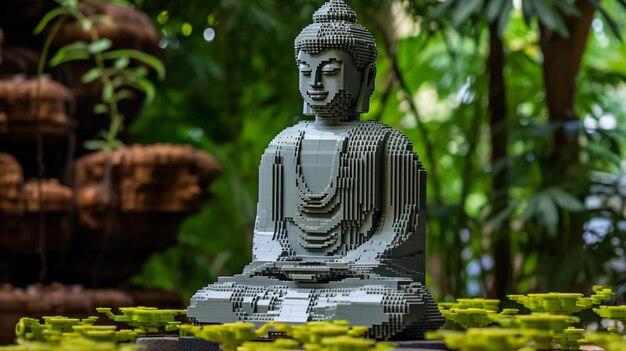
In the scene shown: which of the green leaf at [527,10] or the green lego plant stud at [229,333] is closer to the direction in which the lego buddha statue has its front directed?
the green lego plant stud

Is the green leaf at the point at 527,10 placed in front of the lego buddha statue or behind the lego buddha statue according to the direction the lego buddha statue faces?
behind

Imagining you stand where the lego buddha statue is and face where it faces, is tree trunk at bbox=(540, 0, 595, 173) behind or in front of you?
behind

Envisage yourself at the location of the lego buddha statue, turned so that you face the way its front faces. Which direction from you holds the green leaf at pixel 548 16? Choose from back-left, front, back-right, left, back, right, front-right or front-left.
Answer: back

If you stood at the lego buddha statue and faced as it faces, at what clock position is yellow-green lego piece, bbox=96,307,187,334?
The yellow-green lego piece is roughly at 1 o'clock from the lego buddha statue.

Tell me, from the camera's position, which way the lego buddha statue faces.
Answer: facing the viewer and to the left of the viewer

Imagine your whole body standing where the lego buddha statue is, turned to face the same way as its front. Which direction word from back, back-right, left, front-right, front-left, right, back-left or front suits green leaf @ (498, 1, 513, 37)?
back

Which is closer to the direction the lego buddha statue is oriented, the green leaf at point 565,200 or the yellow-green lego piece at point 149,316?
the yellow-green lego piece

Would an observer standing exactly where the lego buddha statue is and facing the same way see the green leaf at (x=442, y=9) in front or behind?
behind

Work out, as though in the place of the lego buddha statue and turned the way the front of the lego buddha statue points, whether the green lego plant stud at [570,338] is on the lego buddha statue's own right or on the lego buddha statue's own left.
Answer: on the lego buddha statue's own left

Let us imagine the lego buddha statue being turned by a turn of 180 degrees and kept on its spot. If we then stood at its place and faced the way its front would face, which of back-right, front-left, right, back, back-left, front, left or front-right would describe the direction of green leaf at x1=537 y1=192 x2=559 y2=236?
front

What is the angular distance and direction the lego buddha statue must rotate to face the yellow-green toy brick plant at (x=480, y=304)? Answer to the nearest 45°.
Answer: approximately 135° to its left

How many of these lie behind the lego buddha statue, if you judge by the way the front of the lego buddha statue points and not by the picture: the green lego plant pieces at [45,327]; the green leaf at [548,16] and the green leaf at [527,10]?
2
